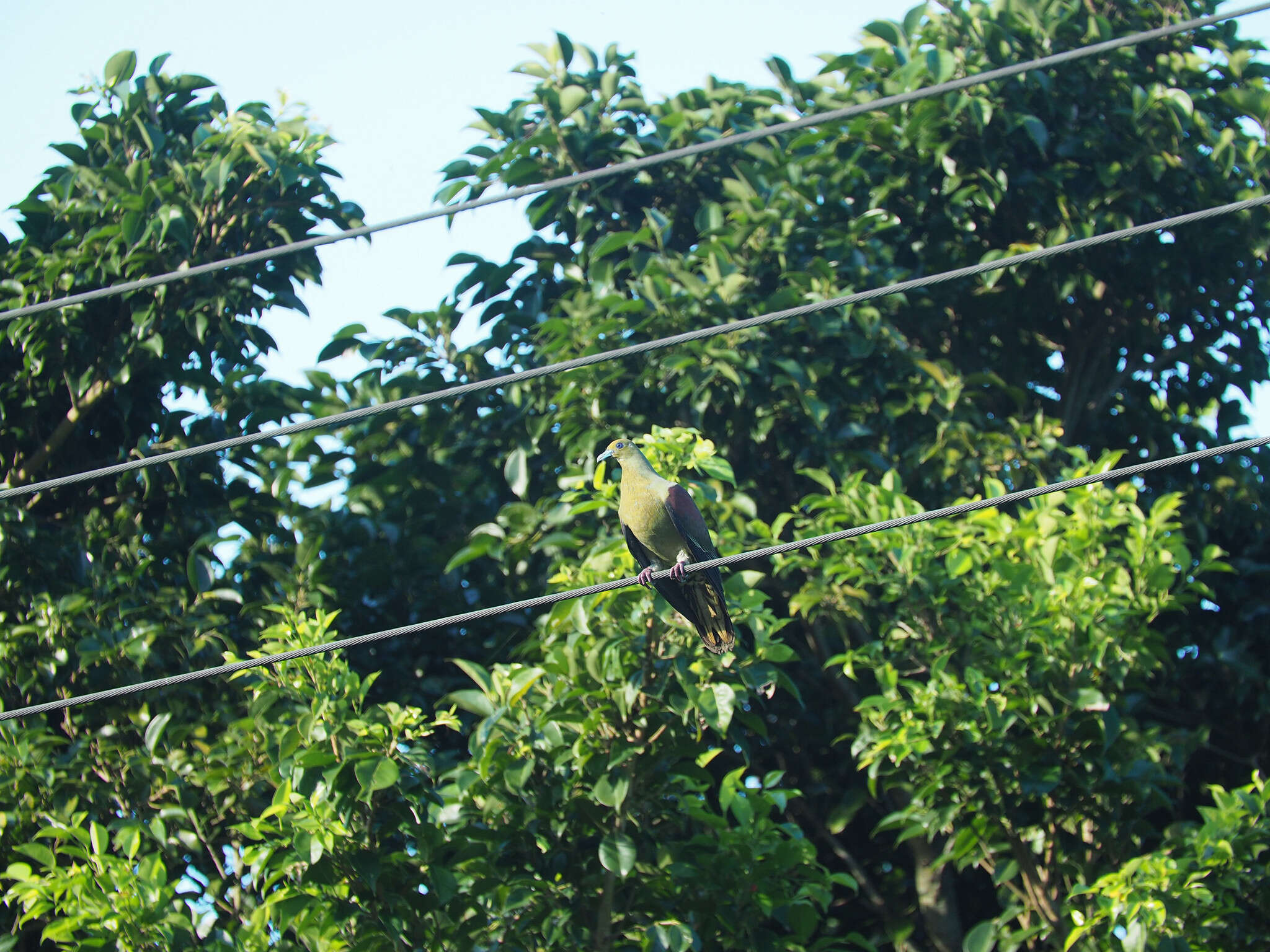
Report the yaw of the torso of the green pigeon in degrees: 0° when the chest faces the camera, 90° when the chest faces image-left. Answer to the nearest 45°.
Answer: approximately 45°
